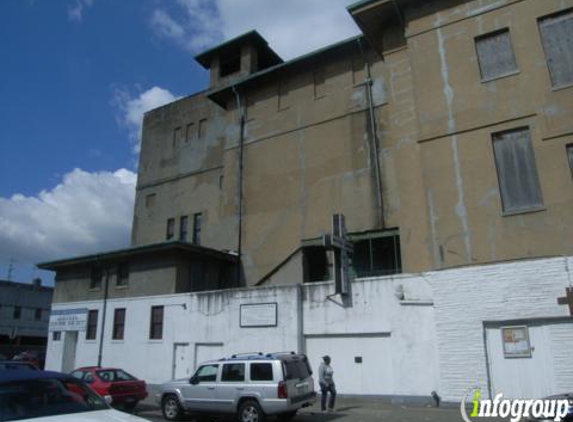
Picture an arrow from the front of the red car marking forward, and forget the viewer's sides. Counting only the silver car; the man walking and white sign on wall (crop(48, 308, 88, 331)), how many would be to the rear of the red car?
2

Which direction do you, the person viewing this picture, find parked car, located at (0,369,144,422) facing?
facing the viewer and to the right of the viewer

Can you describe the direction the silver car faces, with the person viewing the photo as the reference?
facing away from the viewer and to the left of the viewer

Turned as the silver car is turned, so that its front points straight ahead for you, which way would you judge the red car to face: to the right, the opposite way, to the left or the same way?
the same way

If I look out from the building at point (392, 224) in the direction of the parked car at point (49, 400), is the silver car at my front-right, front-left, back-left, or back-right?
front-right

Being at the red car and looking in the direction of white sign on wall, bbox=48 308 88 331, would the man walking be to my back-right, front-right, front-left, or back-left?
back-right

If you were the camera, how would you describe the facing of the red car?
facing away from the viewer and to the left of the viewer

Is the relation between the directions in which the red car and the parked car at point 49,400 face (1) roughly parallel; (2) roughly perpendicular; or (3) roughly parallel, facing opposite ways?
roughly parallel, facing opposite ways

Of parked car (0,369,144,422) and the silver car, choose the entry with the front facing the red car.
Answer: the silver car

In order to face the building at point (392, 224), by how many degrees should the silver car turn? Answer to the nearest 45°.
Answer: approximately 90° to its right

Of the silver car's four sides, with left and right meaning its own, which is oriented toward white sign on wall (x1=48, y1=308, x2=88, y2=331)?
front

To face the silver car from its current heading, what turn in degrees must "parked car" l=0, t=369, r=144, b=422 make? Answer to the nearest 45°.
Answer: approximately 90° to its left

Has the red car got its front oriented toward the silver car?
no

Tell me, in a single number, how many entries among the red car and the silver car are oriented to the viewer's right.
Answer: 0
